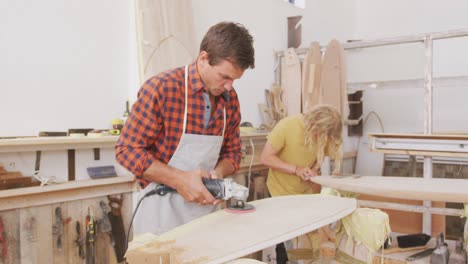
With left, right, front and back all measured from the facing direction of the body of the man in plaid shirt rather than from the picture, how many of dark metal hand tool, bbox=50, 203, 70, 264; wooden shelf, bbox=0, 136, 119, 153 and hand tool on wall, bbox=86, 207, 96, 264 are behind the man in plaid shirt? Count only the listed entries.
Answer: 3

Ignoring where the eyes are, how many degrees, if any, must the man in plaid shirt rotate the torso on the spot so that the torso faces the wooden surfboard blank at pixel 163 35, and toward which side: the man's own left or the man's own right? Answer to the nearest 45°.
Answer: approximately 135° to the man's own left

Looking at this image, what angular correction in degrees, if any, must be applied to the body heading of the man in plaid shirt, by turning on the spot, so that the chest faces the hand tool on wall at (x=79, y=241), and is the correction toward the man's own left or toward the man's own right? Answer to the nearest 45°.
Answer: approximately 180°

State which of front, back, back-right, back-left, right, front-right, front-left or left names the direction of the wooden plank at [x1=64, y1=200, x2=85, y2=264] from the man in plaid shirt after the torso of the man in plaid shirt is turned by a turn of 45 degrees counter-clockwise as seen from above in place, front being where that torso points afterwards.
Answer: back-left

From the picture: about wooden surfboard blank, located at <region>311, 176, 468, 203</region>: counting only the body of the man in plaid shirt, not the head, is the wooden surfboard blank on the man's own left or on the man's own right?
on the man's own left

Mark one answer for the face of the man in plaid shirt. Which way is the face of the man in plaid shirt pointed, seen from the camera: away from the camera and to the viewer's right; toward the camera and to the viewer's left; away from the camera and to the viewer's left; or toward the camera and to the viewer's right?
toward the camera and to the viewer's right

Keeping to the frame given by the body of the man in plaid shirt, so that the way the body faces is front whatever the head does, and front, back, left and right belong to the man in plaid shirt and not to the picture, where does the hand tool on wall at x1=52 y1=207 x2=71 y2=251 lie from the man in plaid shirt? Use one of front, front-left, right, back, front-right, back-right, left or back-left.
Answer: back

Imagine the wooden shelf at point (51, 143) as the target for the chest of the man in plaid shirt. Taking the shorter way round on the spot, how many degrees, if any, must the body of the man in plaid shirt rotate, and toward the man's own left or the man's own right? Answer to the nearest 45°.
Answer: approximately 180°

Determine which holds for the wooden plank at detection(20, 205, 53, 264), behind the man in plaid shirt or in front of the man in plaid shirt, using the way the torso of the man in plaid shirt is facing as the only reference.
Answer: behind

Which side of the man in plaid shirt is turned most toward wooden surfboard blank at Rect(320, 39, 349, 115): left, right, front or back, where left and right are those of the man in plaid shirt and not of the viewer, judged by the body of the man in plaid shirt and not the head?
left

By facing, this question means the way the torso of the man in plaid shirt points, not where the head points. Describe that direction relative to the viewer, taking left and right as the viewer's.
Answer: facing the viewer and to the right of the viewer

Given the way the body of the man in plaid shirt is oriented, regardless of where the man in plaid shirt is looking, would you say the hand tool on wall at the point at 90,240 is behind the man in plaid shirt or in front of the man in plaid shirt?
behind
